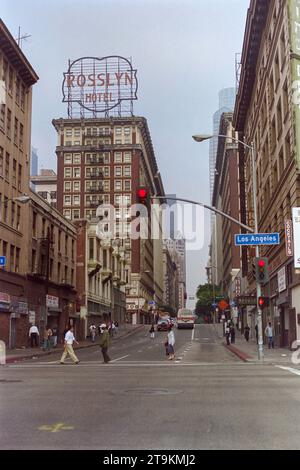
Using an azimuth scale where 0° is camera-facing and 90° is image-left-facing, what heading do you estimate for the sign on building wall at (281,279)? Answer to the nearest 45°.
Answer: approximately 45°

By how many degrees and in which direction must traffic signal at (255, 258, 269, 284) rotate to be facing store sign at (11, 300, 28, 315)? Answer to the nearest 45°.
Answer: approximately 135° to its right

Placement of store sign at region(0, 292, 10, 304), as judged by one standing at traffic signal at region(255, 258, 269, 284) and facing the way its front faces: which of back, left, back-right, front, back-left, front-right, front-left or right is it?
back-right

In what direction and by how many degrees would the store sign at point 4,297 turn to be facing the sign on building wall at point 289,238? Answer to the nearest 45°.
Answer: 0° — it already faces it

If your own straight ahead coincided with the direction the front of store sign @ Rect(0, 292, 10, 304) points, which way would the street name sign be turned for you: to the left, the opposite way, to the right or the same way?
to the right
